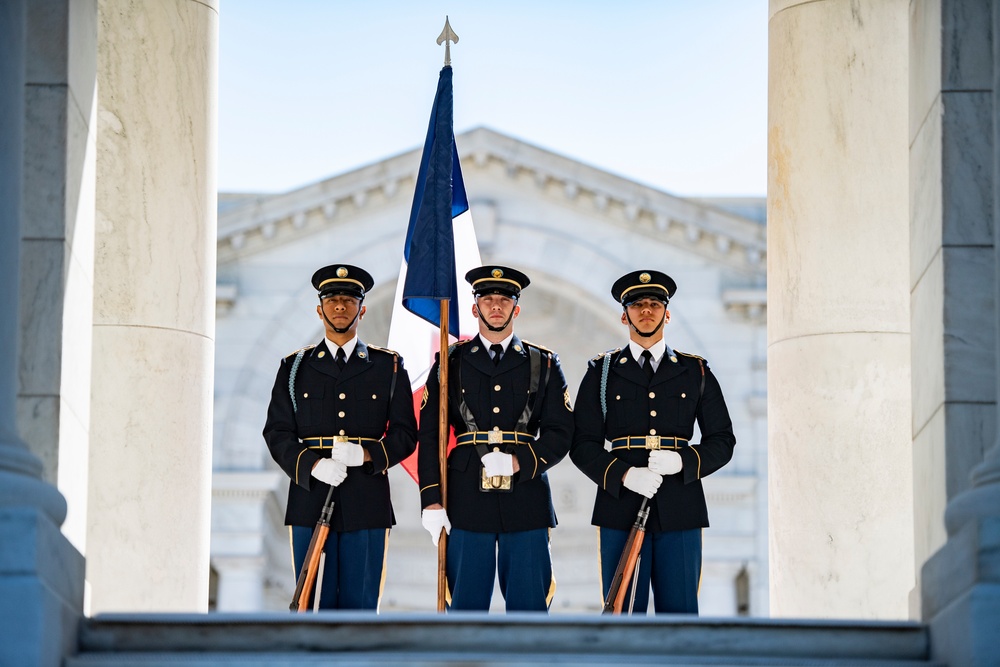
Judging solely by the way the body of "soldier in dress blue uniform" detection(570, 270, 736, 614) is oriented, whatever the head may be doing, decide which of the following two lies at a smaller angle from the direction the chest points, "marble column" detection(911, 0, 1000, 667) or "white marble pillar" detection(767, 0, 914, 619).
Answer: the marble column

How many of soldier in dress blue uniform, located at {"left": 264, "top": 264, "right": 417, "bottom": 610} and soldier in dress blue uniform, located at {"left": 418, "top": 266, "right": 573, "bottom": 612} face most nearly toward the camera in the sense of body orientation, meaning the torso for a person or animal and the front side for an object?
2

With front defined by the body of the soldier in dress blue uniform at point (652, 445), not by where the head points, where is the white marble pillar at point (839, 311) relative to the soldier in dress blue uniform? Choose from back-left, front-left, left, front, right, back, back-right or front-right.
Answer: back-left

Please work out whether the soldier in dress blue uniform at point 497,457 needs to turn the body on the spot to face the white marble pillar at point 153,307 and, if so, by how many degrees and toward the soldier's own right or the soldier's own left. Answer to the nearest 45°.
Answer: approximately 135° to the soldier's own right

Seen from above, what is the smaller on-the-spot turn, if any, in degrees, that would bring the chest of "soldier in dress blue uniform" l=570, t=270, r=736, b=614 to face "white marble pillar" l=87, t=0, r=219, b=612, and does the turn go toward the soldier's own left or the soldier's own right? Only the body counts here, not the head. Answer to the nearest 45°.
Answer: approximately 90° to the soldier's own right

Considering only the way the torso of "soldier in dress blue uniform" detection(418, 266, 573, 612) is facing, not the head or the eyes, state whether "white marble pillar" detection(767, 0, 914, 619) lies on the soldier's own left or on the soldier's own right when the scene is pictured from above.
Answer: on the soldier's own left

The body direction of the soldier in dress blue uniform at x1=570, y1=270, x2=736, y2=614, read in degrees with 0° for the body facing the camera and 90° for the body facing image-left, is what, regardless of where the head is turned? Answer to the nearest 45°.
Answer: approximately 0°

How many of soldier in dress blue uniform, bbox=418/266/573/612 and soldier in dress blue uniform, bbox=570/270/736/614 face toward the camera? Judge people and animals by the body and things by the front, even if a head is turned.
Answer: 2
